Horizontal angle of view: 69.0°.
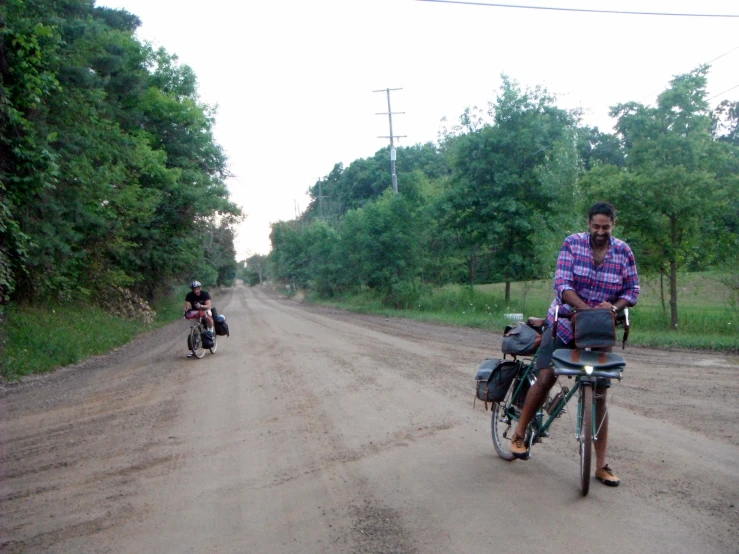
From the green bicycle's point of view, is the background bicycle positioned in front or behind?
behind

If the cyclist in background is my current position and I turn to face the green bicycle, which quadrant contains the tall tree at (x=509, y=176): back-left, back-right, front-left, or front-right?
back-left

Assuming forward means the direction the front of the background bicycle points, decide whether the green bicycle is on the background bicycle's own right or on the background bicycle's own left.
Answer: on the background bicycle's own left

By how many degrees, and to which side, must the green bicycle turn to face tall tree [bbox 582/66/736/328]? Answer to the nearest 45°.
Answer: approximately 135° to its left

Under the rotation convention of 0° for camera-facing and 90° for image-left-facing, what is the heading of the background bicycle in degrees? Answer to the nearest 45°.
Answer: approximately 45°

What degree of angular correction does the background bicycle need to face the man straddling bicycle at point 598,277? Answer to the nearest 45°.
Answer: approximately 45° to its left

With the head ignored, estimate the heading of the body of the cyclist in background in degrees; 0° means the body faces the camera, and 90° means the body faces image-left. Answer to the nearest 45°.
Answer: approximately 45°

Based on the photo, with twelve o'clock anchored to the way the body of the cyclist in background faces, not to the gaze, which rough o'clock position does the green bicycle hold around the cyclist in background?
The green bicycle is roughly at 10 o'clock from the cyclist in background.

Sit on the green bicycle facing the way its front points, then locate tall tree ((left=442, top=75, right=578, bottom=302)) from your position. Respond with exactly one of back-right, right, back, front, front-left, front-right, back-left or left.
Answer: back-left

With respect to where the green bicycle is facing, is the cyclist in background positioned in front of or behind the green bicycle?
behind

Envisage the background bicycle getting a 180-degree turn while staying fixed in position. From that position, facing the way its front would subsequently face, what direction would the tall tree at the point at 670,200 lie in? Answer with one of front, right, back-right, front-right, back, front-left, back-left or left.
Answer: front-right
